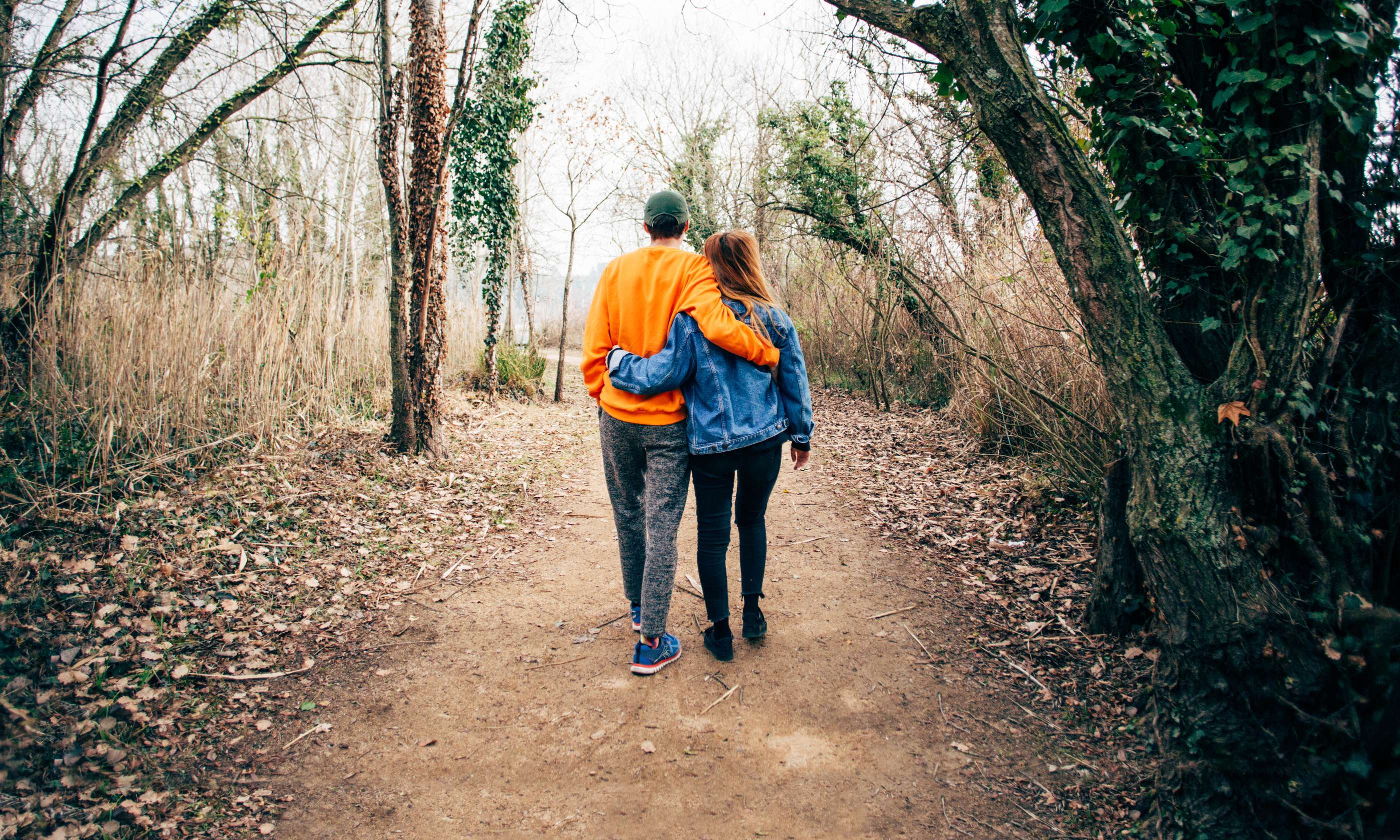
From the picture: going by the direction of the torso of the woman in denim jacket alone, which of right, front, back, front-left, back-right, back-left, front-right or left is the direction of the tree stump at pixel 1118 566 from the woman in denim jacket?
right

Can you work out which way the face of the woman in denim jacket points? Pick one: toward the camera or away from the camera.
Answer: away from the camera

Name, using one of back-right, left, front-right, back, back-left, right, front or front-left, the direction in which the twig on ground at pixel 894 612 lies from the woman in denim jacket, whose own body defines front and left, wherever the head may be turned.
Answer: front-right

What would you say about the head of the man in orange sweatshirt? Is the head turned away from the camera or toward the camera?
away from the camera

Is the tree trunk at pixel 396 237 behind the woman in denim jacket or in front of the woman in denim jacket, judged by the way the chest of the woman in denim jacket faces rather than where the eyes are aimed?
in front

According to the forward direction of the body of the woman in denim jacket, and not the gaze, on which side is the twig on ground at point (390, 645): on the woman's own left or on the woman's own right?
on the woman's own left

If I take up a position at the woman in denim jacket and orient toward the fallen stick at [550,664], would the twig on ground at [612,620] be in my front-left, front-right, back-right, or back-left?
front-right

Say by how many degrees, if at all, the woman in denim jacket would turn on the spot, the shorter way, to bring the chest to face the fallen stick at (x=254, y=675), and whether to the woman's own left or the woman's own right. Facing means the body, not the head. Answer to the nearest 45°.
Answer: approximately 90° to the woman's own left

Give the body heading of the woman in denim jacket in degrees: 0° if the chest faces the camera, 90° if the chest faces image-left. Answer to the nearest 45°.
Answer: approximately 180°

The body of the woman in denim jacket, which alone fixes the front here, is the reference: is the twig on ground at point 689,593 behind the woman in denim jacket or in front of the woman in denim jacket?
in front

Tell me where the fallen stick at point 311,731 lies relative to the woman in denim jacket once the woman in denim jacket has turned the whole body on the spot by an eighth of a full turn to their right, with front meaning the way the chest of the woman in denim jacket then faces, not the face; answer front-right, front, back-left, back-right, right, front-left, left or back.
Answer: back-left
